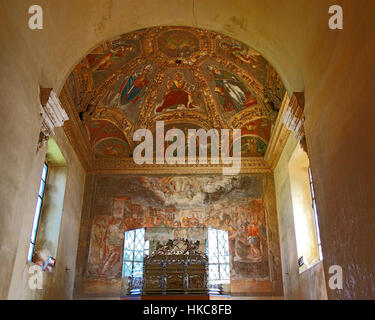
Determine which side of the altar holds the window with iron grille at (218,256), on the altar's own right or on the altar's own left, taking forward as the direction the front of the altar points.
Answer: on the altar's own left

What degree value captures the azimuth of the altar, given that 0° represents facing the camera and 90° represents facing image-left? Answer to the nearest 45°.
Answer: approximately 0°

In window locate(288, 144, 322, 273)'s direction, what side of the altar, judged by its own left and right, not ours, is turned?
left

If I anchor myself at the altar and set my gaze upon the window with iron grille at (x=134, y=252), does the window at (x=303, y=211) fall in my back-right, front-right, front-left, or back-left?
back-right

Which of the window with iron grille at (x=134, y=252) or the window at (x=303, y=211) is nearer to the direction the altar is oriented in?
the window

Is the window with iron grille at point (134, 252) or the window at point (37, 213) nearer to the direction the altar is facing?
the window

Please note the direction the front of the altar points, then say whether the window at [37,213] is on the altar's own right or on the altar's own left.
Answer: on the altar's own right

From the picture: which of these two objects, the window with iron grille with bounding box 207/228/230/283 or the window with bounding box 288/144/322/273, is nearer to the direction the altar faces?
the window
